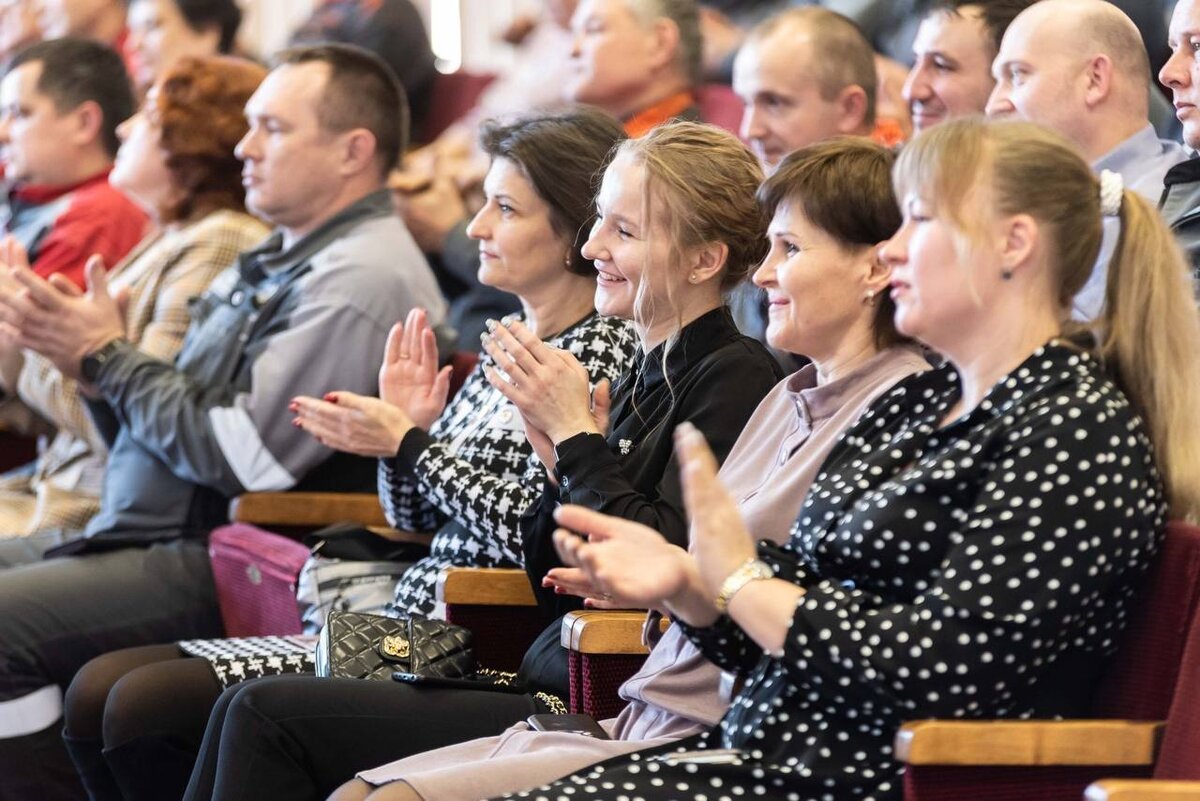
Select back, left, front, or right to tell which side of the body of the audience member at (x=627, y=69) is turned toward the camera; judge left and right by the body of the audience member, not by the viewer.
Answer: left

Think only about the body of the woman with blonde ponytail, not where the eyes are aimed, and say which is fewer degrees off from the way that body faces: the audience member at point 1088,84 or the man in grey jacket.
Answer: the man in grey jacket

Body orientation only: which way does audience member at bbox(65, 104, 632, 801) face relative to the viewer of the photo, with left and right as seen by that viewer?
facing to the left of the viewer

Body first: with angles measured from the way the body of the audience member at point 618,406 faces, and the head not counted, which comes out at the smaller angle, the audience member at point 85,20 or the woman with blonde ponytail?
the audience member

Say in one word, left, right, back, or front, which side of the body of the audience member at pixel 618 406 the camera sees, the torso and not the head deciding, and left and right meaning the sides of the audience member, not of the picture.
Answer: left

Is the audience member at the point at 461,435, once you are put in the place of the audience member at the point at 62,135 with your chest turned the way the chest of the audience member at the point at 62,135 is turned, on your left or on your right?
on your left

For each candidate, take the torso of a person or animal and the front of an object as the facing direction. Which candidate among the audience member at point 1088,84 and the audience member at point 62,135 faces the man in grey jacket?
the audience member at point 1088,84

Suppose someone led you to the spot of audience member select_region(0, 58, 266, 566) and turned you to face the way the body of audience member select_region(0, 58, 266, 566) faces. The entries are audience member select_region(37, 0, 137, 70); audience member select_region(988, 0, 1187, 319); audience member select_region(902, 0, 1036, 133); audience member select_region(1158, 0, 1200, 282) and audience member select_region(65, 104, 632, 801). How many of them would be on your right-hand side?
1

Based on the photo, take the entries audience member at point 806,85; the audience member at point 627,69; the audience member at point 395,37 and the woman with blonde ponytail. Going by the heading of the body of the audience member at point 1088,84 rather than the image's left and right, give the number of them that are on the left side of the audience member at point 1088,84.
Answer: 1

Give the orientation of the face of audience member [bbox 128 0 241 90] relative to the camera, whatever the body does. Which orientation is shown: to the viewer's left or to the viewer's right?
to the viewer's left
